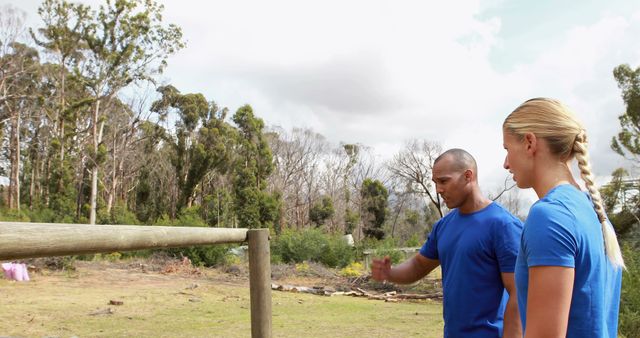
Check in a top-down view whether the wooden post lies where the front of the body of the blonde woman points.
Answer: yes

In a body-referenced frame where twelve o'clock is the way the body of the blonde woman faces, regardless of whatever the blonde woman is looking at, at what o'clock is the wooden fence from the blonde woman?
The wooden fence is roughly at 11 o'clock from the blonde woman.

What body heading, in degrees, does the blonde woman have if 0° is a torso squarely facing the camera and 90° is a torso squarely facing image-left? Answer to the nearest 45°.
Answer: approximately 135°

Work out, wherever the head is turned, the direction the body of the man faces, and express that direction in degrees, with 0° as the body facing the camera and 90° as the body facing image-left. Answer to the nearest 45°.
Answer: approximately 45°

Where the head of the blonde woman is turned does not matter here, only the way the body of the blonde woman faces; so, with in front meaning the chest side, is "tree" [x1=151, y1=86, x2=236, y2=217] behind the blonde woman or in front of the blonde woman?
in front

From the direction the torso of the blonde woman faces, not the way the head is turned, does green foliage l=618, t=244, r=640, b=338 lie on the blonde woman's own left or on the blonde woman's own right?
on the blonde woman's own right

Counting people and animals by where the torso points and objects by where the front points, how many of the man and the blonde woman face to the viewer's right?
0

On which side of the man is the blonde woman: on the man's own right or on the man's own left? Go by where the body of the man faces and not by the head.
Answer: on the man's own left

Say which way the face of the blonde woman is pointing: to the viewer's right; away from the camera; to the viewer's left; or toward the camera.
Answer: to the viewer's left

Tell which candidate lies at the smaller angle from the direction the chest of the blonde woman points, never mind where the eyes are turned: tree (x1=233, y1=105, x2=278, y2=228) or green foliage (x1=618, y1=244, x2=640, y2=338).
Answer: the tree

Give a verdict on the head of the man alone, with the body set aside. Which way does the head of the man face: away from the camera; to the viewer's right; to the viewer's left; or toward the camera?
to the viewer's left

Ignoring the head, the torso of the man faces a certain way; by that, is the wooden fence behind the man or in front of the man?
in front

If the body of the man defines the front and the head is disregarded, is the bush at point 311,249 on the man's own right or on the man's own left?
on the man's own right
